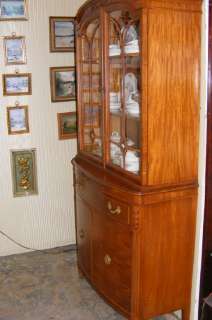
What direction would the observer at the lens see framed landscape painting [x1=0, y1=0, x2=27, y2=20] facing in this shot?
facing the viewer

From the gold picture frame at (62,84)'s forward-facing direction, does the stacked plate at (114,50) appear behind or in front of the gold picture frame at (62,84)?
in front

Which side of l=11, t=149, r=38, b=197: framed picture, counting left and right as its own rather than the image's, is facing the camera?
front

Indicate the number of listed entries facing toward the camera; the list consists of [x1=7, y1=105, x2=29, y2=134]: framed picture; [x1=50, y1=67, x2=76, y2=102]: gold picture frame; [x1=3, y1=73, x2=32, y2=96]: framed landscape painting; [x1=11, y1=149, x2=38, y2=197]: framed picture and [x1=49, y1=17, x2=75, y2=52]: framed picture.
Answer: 5

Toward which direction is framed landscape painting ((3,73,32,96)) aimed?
toward the camera

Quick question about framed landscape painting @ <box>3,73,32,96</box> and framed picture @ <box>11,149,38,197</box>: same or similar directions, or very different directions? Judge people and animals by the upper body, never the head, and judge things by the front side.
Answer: same or similar directions

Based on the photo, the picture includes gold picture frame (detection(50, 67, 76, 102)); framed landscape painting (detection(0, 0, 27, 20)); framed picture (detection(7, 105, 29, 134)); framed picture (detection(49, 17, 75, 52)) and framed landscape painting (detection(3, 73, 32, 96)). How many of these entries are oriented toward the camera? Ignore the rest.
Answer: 5

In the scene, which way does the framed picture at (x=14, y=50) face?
toward the camera

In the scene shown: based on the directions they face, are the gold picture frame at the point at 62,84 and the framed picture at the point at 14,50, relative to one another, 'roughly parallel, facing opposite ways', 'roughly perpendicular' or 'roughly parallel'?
roughly parallel

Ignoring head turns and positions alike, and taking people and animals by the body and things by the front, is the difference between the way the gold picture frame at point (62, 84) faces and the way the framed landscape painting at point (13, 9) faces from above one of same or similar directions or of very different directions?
same or similar directions

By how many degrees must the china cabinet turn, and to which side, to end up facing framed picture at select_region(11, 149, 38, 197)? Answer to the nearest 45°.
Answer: approximately 90° to its right

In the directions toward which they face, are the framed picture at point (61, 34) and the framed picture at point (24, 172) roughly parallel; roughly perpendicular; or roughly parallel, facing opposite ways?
roughly parallel

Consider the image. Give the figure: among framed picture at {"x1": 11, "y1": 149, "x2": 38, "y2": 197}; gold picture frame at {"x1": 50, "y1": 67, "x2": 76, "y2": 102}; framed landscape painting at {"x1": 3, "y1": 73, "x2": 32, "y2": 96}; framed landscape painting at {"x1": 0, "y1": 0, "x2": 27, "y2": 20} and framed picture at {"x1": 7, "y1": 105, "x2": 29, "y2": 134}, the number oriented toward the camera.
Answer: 5

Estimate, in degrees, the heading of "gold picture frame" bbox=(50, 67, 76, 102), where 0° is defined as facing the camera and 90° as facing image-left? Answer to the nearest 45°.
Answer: approximately 0°

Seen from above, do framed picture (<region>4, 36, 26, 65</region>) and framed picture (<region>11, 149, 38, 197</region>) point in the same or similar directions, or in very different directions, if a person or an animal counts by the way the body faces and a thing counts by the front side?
same or similar directions
